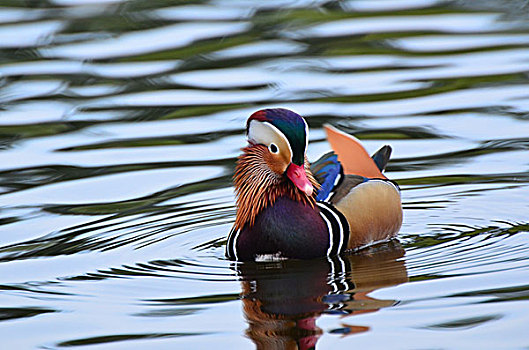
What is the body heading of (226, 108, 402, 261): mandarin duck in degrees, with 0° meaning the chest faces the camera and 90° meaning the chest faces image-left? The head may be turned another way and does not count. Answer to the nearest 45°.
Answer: approximately 45°
